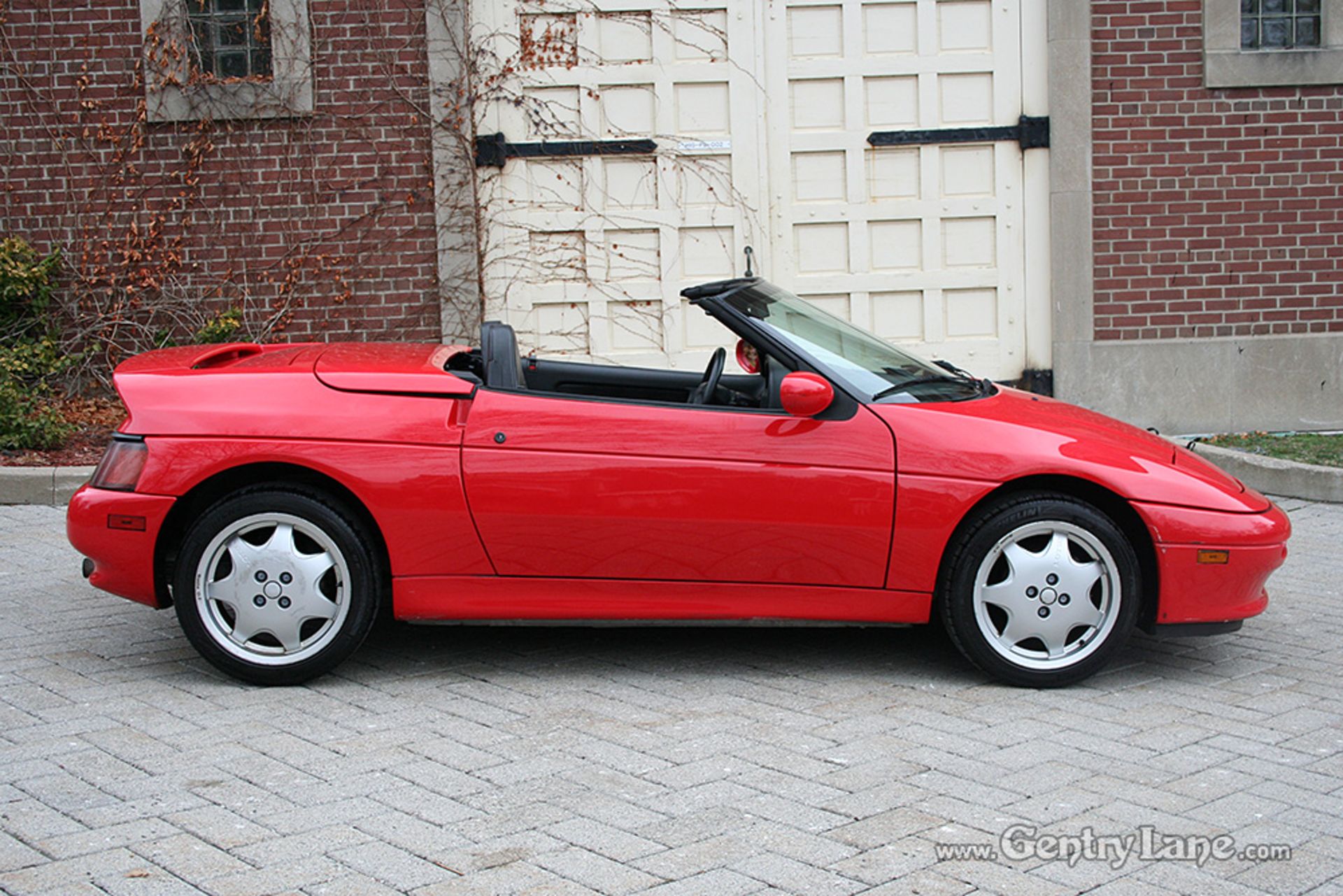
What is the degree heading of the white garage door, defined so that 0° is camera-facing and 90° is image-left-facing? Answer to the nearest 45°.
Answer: approximately 0°

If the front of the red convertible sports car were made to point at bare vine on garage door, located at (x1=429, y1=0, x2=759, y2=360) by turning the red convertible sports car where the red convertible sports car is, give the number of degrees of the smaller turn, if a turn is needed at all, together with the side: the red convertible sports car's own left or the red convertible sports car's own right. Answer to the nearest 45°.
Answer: approximately 90° to the red convertible sports car's own left

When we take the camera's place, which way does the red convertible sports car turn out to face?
facing to the right of the viewer

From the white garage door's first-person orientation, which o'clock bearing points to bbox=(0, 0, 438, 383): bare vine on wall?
The bare vine on wall is roughly at 3 o'clock from the white garage door.

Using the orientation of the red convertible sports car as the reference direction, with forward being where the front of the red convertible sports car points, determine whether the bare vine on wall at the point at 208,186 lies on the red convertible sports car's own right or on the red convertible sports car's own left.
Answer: on the red convertible sports car's own left
